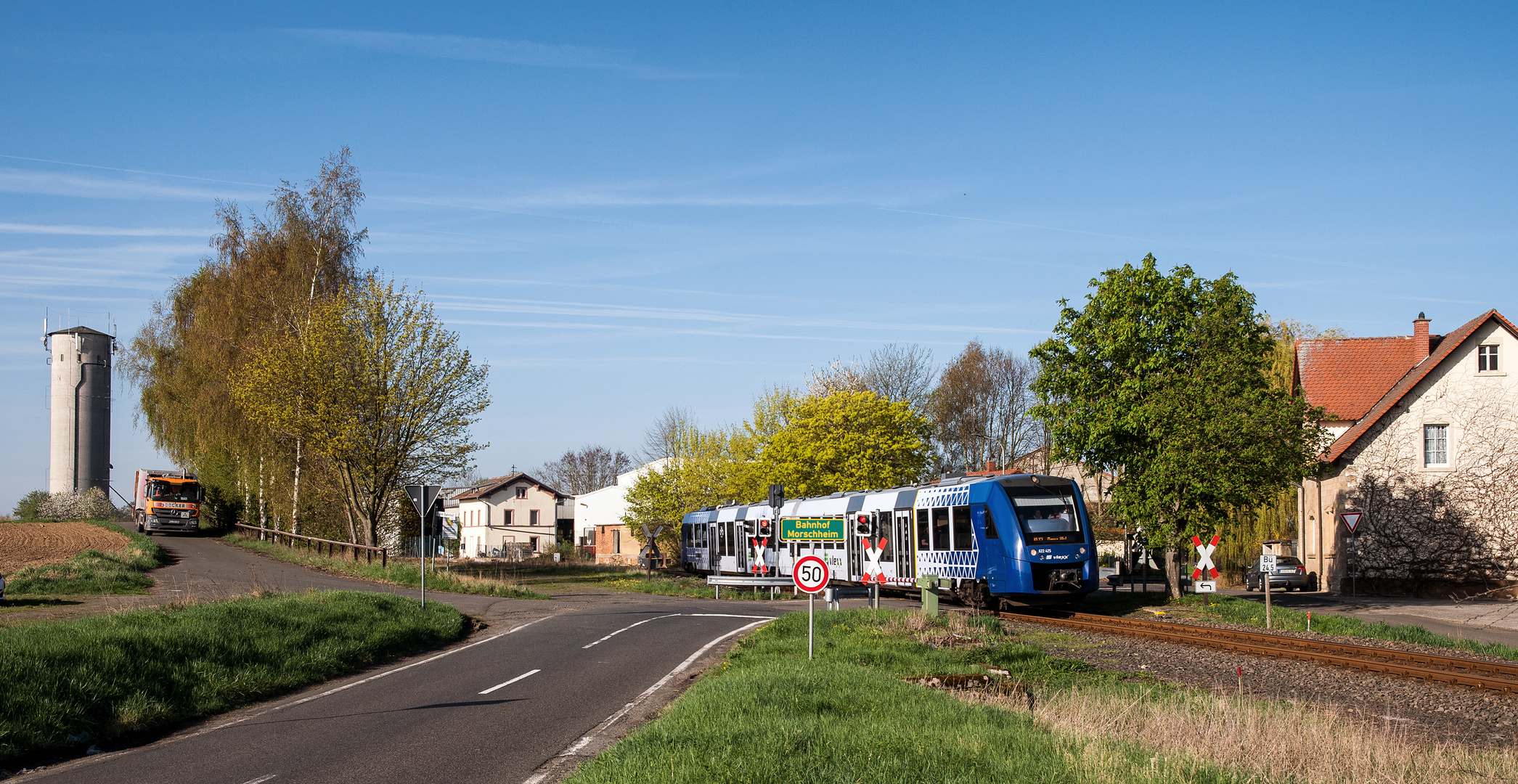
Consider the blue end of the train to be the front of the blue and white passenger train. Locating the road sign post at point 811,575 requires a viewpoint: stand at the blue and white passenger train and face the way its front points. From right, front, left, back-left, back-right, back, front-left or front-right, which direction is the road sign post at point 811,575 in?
front-right

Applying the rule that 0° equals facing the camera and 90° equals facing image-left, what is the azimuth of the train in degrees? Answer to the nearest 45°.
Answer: approximately 315°

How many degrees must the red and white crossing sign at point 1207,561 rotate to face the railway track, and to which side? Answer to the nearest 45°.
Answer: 0° — it already faces it

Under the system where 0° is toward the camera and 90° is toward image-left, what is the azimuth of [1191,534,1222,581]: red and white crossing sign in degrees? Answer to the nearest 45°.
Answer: approximately 0°

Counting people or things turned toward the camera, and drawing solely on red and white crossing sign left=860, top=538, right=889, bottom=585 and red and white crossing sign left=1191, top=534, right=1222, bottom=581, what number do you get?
2
